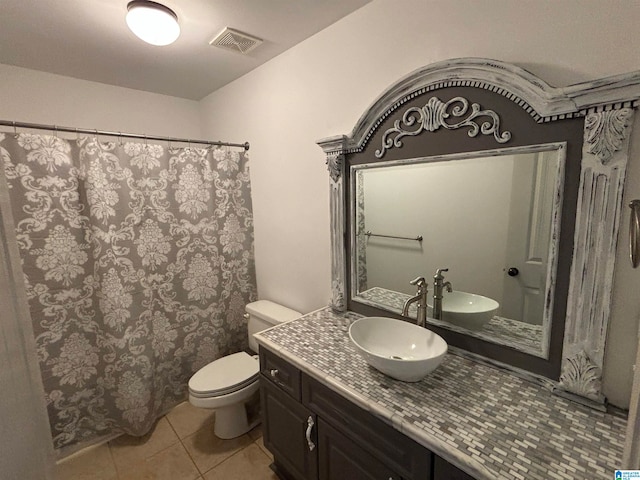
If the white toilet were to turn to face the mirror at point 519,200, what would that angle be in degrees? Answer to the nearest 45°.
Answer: approximately 90° to its left

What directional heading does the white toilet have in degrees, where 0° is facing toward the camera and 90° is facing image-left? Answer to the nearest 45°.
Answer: approximately 45°

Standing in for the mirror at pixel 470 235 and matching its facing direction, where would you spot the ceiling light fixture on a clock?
The ceiling light fixture is roughly at 1 o'clock from the mirror.

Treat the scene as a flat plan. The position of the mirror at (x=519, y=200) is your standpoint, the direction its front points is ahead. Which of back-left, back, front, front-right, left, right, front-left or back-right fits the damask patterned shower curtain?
front-right

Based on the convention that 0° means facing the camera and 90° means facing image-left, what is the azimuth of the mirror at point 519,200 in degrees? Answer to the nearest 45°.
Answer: approximately 45°

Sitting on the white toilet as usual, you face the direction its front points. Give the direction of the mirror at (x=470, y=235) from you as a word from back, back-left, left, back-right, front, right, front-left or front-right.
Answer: left

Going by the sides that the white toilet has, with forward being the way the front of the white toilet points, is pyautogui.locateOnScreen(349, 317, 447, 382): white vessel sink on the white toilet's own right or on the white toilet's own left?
on the white toilet's own left
